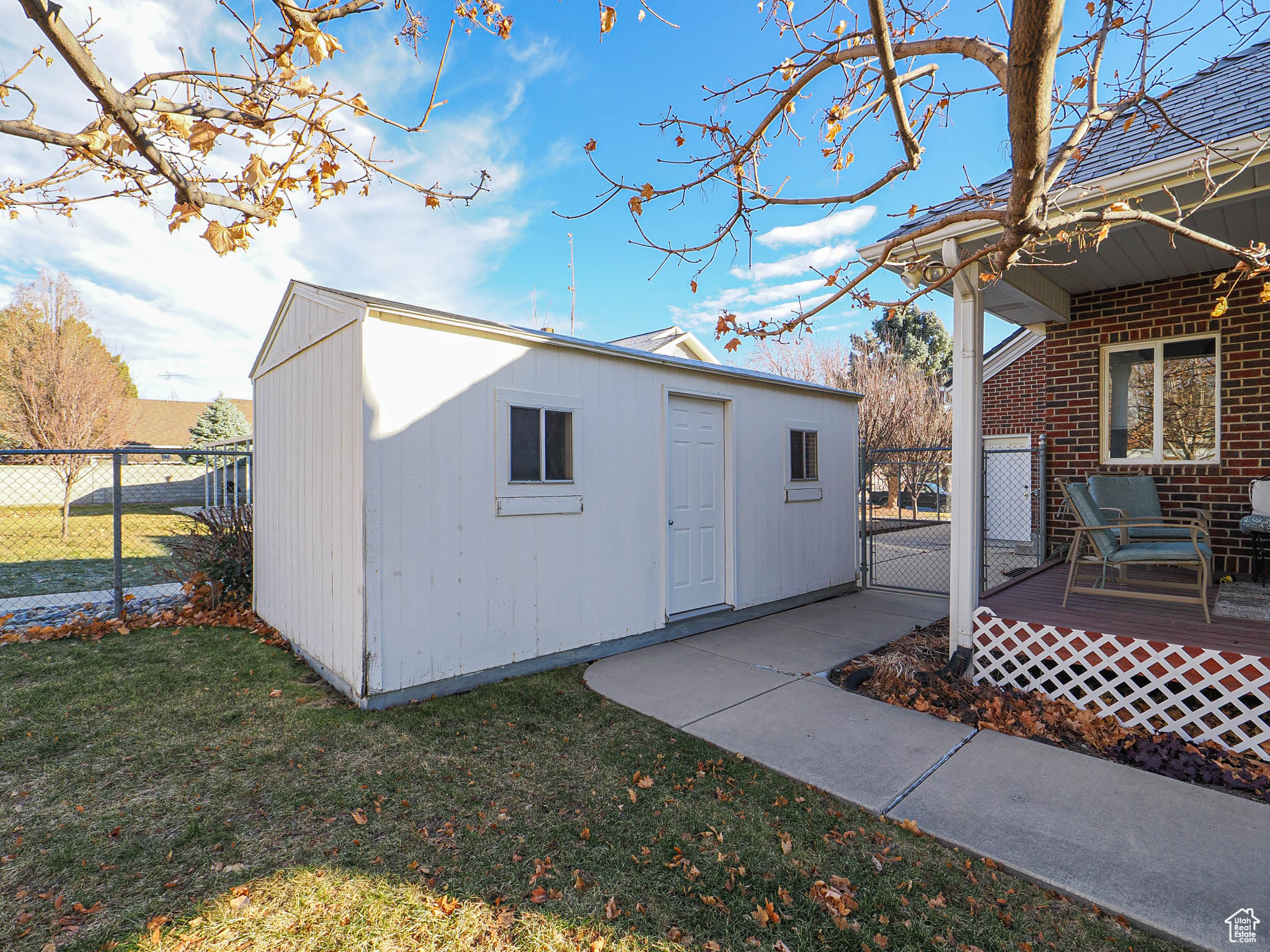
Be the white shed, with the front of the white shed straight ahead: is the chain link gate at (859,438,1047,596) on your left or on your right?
on your left

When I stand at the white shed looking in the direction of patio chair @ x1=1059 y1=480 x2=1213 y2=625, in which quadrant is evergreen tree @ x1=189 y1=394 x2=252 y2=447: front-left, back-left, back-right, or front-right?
back-left

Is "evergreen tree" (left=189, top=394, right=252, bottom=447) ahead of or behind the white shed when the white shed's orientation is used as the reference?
behind

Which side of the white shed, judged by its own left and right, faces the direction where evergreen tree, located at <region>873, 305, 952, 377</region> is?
left

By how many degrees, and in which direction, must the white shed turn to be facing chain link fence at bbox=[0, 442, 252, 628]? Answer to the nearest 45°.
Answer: approximately 180°

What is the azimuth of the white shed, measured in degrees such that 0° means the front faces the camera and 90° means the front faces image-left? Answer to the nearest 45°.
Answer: approximately 315°
